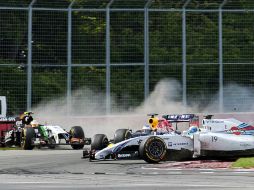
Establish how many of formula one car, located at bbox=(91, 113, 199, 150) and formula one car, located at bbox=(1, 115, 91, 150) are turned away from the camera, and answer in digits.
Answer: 0

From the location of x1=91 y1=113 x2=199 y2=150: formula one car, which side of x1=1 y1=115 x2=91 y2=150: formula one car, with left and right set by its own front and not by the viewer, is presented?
front

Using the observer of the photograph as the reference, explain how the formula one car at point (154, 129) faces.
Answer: facing the viewer and to the left of the viewer
